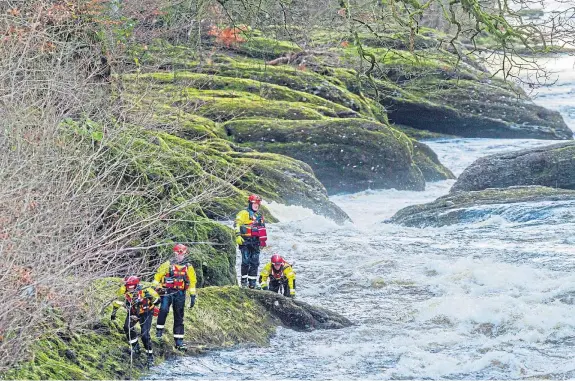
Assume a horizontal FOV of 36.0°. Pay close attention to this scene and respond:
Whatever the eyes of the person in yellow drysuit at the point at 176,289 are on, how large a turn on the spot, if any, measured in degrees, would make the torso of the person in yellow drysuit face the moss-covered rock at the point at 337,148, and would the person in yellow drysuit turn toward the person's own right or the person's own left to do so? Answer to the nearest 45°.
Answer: approximately 180°

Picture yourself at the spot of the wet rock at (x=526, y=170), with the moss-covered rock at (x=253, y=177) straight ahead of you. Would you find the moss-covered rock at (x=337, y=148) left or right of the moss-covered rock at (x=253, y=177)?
right

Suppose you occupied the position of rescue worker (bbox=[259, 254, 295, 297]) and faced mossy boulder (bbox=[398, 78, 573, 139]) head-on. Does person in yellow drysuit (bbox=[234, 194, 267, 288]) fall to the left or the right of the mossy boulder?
left

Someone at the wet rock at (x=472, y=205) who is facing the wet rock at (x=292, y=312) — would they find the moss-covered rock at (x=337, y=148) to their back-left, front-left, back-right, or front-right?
back-right

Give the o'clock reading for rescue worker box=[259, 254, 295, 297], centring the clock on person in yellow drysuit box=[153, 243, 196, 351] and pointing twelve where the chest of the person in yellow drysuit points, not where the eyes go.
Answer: The rescue worker is roughly at 7 o'clock from the person in yellow drysuit.
